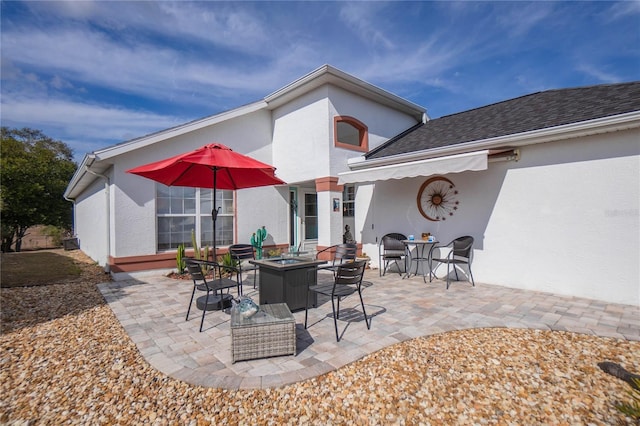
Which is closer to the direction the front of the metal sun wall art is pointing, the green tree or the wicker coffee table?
the wicker coffee table

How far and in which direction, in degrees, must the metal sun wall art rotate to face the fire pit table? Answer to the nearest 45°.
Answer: approximately 45° to its right

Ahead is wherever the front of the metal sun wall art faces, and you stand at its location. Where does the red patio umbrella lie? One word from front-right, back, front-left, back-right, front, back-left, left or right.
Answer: front-right

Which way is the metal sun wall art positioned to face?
toward the camera

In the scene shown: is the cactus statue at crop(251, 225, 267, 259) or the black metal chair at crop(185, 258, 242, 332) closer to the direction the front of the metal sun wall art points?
the black metal chair

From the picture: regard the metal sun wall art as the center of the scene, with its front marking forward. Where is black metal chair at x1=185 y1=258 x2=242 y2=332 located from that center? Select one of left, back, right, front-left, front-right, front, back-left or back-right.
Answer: front-right

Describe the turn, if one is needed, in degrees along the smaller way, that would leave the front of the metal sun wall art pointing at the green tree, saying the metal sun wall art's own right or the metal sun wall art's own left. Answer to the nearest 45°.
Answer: approximately 90° to the metal sun wall art's own right

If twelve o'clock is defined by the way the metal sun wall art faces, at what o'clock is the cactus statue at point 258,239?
The cactus statue is roughly at 3 o'clock from the metal sun wall art.
